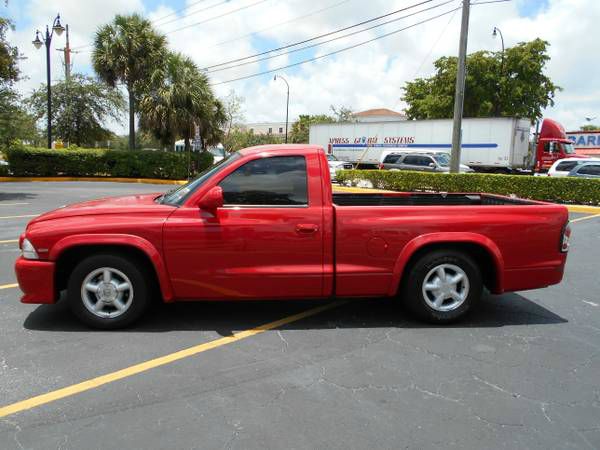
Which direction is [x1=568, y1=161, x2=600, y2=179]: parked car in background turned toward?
to the viewer's left

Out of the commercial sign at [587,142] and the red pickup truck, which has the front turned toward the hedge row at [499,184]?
the commercial sign

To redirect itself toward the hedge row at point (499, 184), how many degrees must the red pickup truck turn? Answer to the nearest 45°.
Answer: approximately 135° to its right

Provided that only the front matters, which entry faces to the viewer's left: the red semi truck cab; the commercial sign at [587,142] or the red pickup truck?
the red pickup truck

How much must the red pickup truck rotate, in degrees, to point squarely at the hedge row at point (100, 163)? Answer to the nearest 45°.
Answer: approximately 45° to its right

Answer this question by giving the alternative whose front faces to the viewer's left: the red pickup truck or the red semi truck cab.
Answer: the red pickup truck

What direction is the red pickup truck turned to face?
to the viewer's left

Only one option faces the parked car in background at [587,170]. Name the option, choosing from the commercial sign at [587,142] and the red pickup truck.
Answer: the commercial sign

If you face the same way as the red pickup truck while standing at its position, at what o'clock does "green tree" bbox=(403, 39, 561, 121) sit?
The green tree is roughly at 4 o'clock from the red pickup truck.
